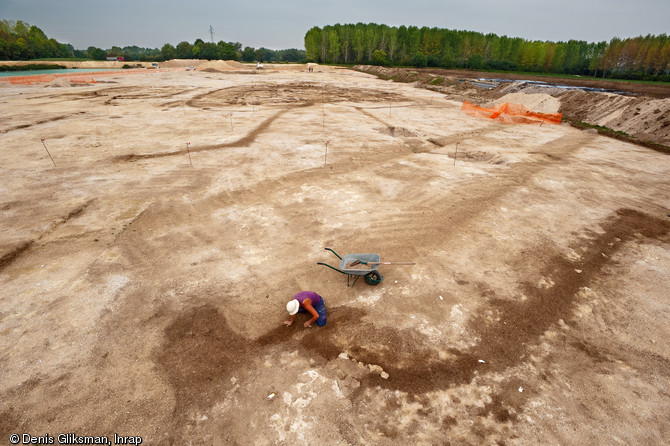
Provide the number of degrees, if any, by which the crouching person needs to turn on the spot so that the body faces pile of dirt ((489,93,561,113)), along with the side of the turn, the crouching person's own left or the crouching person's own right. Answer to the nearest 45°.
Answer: approximately 180°

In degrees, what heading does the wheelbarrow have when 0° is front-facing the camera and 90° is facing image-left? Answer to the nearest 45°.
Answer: approximately 270°

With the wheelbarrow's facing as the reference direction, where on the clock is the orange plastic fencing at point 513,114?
The orange plastic fencing is roughly at 10 o'clock from the wheelbarrow.

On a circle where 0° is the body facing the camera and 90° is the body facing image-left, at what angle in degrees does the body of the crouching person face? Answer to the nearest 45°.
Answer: approximately 45°

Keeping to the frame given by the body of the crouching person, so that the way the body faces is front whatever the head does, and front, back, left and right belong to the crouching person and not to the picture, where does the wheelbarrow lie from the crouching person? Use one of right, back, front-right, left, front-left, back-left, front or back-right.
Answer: back

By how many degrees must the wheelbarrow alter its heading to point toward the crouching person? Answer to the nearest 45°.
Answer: approximately 135° to its right

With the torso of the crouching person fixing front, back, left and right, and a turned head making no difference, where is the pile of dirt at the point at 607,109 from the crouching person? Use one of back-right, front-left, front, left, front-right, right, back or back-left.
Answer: back

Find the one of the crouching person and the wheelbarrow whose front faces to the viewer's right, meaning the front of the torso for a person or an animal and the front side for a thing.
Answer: the wheelbarrow

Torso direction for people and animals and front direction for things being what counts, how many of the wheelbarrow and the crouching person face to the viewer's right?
1
